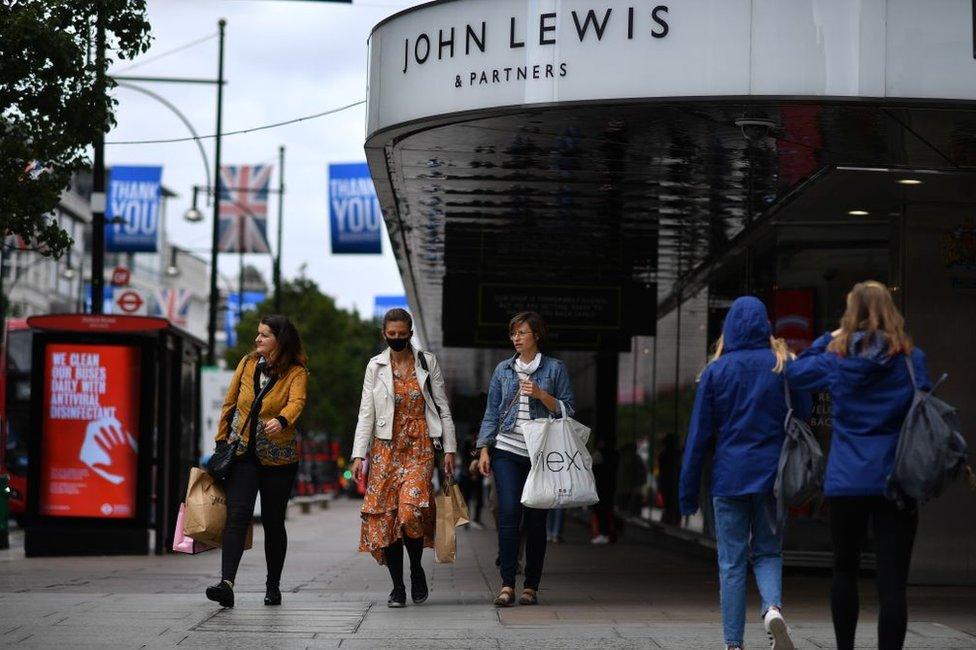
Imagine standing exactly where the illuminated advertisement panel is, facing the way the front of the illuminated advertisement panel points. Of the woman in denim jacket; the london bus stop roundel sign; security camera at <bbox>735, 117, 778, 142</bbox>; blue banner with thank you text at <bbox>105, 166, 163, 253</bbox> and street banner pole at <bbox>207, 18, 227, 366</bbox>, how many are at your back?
3

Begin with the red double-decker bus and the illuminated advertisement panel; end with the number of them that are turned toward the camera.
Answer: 2

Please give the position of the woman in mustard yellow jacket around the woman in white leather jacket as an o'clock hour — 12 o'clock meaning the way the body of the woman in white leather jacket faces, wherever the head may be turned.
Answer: The woman in mustard yellow jacket is roughly at 3 o'clock from the woman in white leather jacket.

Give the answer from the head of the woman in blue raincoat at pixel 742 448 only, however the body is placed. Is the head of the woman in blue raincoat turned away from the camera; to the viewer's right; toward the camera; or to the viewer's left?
away from the camera

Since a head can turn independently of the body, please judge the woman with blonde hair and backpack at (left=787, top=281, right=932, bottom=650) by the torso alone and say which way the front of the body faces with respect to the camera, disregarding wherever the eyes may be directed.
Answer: away from the camera

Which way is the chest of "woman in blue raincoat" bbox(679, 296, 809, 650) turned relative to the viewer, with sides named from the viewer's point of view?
facing away from the viewer

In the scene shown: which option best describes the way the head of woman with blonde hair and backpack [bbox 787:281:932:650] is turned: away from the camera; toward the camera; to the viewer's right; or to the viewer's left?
away from the camera

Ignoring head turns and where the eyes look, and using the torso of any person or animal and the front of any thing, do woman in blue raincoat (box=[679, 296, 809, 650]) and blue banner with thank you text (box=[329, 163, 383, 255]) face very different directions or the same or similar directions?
very different directions

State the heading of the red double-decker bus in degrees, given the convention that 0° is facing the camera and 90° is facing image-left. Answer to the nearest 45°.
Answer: approximately 0°
